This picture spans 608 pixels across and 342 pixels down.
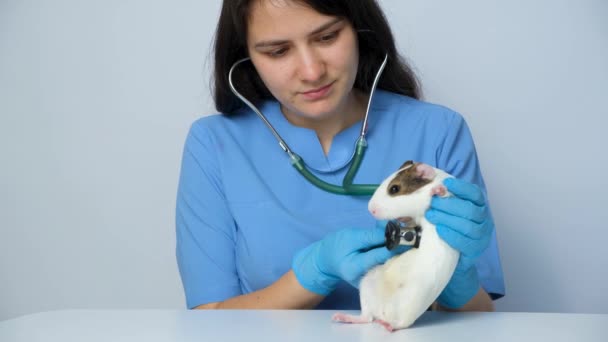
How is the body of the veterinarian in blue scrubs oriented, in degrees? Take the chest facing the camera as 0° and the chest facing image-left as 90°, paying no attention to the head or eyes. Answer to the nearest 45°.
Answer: approximately 0°
